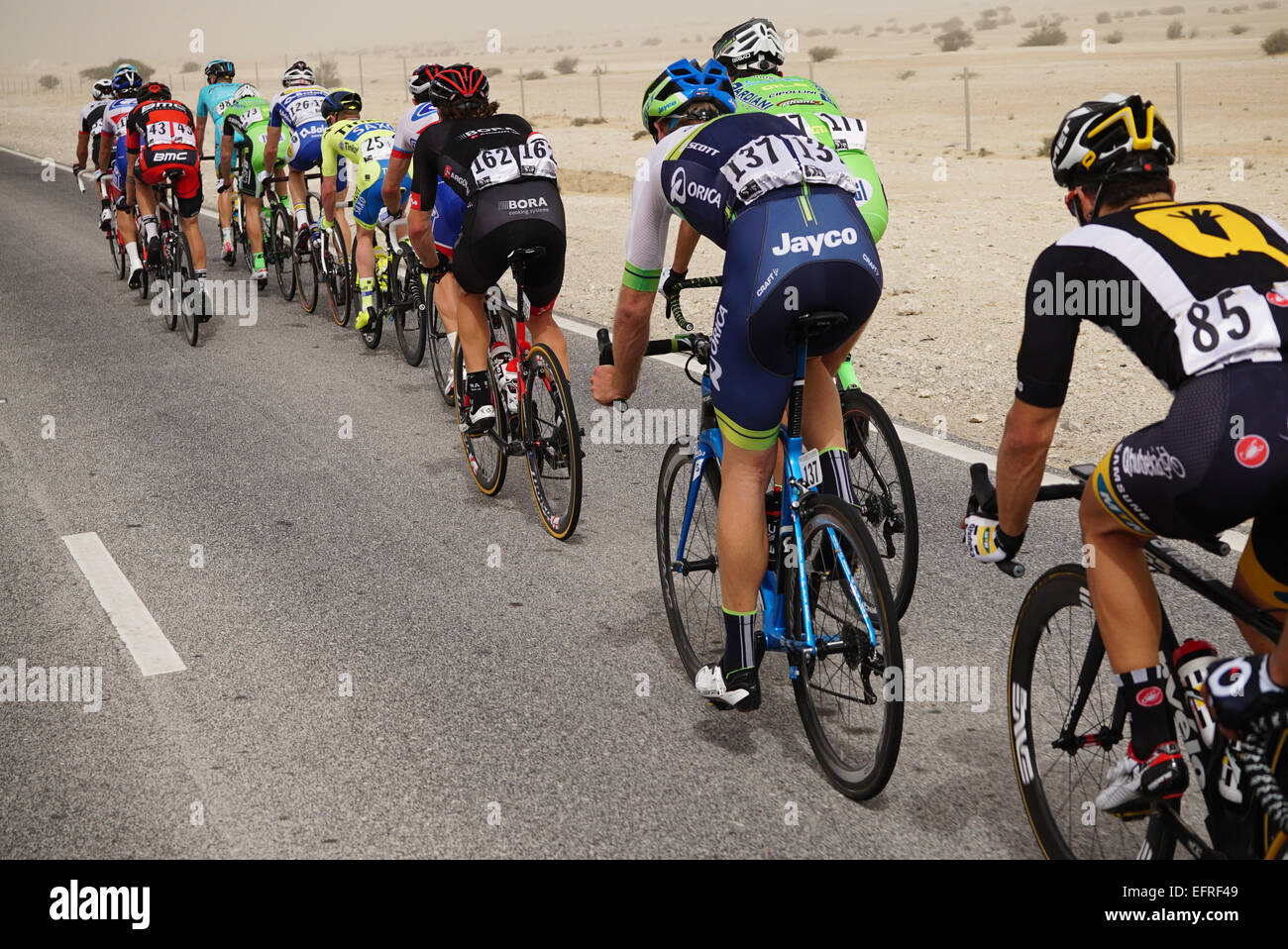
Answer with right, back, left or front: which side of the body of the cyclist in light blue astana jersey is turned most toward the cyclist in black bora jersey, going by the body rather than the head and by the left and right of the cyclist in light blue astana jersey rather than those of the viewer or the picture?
back

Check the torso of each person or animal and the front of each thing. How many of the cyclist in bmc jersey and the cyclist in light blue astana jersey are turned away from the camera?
2

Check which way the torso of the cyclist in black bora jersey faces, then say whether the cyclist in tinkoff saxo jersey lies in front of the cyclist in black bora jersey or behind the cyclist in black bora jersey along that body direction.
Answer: in front

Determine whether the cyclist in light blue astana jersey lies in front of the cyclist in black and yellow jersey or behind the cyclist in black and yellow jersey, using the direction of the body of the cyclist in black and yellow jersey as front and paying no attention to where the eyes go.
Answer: in front

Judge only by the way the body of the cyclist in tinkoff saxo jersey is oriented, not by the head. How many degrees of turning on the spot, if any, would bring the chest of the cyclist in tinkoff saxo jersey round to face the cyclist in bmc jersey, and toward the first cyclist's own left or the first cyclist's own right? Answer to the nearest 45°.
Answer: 0° — they already face them

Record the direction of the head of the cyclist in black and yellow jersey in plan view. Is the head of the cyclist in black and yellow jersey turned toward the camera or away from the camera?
away from the camera

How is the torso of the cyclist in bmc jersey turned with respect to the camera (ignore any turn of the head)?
away from the camera

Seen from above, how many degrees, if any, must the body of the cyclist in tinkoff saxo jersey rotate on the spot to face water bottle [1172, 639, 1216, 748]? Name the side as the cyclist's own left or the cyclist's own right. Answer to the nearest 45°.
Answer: approximately 135° to the cyclist's own left

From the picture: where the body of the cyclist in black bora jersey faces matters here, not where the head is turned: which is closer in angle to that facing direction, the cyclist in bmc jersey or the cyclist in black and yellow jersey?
the cyclist in bmc jersey

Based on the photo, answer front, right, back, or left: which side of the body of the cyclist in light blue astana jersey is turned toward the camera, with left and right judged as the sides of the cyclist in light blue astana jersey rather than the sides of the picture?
back

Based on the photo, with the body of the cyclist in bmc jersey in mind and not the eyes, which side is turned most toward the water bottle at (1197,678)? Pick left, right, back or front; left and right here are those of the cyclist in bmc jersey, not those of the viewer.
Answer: back

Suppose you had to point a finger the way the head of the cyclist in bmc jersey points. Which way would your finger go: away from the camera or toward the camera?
away from the camera

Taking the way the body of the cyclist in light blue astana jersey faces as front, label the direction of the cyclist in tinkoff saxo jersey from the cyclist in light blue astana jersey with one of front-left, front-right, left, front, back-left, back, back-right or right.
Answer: back
